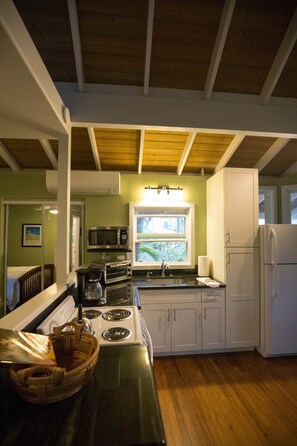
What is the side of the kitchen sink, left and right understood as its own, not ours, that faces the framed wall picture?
right

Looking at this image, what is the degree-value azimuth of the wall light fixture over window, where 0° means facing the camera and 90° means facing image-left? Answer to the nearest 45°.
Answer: approximately 0°

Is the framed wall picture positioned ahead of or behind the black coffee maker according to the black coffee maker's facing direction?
behind

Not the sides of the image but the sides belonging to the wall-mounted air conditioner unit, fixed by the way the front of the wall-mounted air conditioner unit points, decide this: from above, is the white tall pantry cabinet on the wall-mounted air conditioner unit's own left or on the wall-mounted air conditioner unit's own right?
on the wall-mounted air conditioner unit's own left

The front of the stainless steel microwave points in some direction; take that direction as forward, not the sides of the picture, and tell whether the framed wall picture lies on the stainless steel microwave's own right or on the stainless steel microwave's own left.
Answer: on the stainless steel microwave's own right

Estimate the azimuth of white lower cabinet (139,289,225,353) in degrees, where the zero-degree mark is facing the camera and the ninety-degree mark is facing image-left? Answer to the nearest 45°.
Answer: approximately 0°

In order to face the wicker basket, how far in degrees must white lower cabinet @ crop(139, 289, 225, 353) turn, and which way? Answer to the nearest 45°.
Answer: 0° — it already faces it

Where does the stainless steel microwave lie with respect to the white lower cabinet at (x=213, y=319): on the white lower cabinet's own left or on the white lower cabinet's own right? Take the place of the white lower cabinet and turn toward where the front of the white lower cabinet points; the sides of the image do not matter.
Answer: on the white lower cabinet's own right
